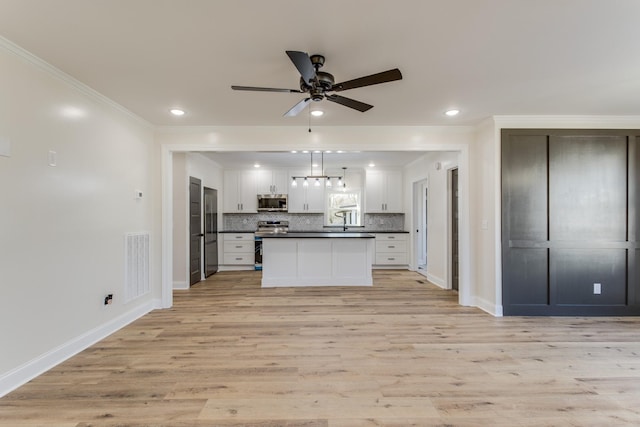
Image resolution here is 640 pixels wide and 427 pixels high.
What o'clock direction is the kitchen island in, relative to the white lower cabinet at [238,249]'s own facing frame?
The kitchen island is roughly at 11 o'clock from the white lower cabinet.

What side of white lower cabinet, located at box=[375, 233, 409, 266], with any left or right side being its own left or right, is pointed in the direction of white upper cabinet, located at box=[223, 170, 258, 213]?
right

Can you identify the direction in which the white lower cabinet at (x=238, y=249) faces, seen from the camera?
facing the viewer

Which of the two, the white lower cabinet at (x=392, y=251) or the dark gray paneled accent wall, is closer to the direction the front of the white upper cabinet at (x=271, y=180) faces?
the dark gray paneled accent wall

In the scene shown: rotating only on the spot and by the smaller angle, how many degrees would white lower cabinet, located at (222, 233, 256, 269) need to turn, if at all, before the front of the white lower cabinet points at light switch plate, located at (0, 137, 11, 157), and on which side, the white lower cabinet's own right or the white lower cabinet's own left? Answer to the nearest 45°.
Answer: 0° — it already faces it

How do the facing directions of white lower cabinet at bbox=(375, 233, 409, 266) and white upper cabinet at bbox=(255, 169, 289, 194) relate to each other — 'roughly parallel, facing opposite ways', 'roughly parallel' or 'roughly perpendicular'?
roughly parallel

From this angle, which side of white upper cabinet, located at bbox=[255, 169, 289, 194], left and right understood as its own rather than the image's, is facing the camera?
front

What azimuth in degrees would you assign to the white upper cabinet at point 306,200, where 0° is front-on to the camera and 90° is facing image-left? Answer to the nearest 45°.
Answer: approximately 0°

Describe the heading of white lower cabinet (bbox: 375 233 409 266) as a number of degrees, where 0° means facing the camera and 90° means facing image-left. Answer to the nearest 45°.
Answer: approximately 0°

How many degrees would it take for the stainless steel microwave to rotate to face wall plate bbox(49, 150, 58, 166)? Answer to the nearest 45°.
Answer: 0° — it already faces it

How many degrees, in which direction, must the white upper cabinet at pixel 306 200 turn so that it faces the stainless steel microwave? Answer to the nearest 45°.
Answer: approximately 90° to its right

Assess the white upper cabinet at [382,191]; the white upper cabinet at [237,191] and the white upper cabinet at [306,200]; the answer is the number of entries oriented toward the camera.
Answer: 3

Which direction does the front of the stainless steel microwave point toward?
toward the camera

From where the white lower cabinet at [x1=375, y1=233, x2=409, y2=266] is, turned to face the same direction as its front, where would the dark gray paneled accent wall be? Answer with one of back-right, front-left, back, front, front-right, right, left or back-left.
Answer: front-left

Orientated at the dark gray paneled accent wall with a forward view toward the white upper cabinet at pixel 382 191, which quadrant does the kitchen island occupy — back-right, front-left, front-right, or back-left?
front-left

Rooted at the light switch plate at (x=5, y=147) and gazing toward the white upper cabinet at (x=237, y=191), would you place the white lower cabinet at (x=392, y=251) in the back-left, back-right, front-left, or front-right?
front-right

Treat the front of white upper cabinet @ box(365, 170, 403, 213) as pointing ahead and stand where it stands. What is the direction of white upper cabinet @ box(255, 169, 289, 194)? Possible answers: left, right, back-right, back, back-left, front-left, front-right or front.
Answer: right

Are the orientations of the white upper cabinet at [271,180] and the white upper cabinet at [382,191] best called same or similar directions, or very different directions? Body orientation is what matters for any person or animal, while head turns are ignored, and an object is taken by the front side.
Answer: same or similar directions

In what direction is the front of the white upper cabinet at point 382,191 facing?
toward the camera

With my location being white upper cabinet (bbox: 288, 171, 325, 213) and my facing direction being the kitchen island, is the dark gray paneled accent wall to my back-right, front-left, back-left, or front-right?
front-left
